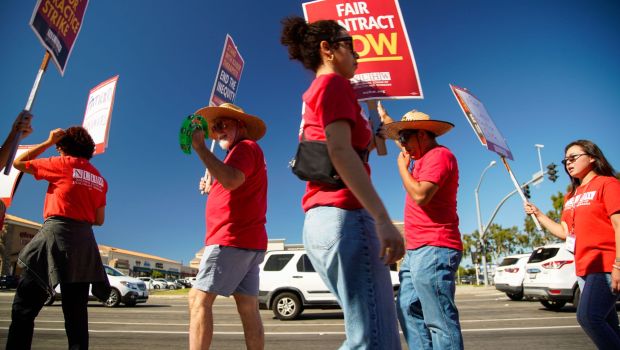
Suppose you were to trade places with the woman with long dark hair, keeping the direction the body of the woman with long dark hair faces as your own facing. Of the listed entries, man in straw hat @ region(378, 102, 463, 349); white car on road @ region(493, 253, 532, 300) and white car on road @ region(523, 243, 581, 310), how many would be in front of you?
1

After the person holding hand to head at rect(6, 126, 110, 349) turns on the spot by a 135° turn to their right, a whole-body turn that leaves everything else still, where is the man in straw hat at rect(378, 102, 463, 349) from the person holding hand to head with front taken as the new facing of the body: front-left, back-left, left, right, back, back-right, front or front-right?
front-right

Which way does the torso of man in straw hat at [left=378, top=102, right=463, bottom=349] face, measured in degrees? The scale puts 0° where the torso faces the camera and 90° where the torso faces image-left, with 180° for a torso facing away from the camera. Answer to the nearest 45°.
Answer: approximately 90°

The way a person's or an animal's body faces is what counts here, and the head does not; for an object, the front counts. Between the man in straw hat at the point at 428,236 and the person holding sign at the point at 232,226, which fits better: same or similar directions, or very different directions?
same or similar directions

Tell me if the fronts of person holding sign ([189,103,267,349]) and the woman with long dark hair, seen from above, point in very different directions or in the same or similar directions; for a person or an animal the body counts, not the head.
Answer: same or similar directions

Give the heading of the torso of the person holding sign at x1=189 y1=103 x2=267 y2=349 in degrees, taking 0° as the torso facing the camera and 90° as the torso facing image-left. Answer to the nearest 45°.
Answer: approximately 90°

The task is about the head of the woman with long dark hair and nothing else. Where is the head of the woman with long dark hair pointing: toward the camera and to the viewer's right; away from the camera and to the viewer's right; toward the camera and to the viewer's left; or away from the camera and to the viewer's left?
toward the camera and to the viewer's left

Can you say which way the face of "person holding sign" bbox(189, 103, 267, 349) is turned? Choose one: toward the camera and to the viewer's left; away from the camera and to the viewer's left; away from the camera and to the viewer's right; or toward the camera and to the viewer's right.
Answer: toward the camera and to the viewer's left

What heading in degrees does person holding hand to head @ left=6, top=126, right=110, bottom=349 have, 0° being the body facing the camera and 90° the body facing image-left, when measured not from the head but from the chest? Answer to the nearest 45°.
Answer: approximately 135°

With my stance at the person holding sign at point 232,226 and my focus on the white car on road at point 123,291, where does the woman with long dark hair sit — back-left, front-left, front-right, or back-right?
back-right

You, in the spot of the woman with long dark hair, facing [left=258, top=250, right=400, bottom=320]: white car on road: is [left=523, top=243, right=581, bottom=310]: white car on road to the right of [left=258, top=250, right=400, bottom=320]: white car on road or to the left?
right
